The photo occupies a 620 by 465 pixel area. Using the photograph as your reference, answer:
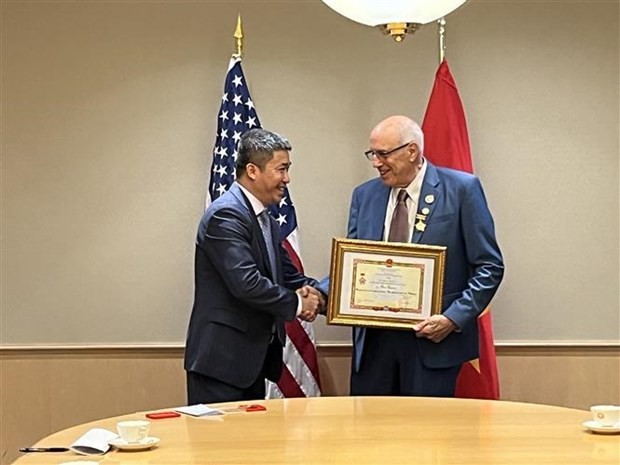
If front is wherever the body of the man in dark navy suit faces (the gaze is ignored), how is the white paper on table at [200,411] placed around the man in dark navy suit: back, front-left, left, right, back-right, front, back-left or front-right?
right

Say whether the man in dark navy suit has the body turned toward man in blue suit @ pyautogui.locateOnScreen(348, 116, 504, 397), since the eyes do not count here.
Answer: yes

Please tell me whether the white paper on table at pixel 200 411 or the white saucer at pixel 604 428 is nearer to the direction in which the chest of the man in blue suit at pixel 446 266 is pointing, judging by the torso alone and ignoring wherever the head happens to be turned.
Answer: the white paper on table

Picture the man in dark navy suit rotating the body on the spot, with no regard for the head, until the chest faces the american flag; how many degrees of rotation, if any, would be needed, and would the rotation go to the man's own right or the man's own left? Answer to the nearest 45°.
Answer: approximately 90° to the man's own left

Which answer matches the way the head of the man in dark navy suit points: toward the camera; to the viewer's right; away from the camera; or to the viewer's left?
to the viewer's right

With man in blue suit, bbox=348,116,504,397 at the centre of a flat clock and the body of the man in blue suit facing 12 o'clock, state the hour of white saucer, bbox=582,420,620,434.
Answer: The white saucer is roughly at 10 o'clock from the man in blue suit.

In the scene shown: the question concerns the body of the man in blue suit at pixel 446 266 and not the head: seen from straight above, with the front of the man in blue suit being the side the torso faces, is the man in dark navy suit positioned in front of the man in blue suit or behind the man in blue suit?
in front

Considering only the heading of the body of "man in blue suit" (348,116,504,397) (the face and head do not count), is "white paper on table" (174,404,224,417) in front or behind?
in front

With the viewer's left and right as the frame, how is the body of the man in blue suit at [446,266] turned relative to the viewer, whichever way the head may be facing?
facing the viewer and to the left of the viewer

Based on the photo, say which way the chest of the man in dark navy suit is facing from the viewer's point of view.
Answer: to the viewer's right

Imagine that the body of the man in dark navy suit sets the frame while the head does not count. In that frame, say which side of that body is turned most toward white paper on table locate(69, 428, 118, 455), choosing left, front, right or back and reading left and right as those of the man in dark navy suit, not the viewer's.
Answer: right

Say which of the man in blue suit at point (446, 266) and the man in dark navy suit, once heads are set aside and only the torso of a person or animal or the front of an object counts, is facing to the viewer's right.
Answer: the man in dark navy suit
